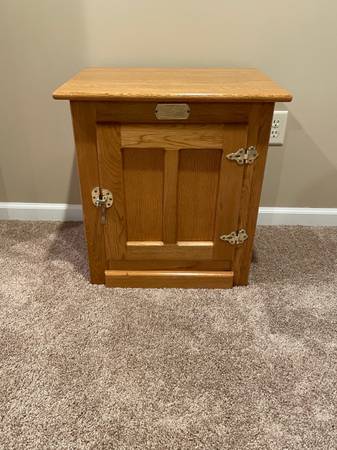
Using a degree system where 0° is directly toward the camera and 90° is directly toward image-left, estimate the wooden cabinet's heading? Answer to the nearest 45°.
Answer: approximately 0°
